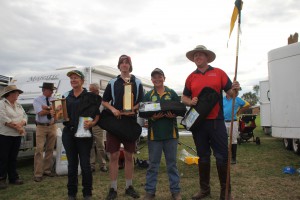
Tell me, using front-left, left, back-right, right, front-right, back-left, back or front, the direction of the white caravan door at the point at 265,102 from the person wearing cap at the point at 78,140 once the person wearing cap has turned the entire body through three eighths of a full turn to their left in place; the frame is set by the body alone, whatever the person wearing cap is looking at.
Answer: front-left

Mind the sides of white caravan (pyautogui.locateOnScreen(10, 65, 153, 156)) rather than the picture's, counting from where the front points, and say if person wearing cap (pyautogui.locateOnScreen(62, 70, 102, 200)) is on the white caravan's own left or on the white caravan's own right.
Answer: on the white caravan's own left

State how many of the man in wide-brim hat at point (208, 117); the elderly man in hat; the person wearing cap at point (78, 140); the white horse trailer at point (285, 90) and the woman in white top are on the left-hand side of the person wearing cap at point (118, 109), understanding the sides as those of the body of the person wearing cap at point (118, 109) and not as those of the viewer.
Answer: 2

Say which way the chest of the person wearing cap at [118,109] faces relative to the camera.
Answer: toward the camera

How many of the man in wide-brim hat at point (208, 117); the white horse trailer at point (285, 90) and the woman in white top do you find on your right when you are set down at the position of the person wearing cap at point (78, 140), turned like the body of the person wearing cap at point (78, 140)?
1

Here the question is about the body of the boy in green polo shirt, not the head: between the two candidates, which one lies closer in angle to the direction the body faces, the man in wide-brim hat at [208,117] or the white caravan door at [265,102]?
the man in wide-brim hat

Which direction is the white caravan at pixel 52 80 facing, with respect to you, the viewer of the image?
facing the viewer and to the left of the viewer

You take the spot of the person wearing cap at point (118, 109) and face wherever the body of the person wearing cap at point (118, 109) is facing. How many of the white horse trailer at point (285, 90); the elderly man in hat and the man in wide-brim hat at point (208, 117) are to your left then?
2

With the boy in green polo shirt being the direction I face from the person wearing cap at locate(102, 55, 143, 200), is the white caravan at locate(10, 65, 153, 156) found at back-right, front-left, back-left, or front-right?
back-left

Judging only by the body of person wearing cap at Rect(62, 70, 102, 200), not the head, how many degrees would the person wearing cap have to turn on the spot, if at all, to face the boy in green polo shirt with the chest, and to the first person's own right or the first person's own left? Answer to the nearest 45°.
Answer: approximately 135° to the first person's own left

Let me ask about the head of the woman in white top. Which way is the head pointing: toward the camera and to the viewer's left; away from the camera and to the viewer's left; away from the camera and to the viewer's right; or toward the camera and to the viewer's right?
toward the camera and to the viewer's right
